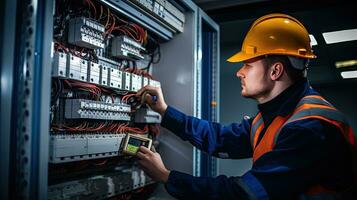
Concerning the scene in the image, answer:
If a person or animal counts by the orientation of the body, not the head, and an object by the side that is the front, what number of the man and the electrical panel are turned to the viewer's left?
1

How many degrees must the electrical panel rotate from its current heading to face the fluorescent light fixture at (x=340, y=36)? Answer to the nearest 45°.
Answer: approximately 90° to its left

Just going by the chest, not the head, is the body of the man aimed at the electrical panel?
yes

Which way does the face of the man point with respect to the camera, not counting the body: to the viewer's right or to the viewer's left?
to the viewer's left

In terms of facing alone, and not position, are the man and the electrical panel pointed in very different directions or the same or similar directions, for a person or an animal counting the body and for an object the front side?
very different directions

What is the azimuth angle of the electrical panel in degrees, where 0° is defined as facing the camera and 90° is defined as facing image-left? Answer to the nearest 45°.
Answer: approximately 315°

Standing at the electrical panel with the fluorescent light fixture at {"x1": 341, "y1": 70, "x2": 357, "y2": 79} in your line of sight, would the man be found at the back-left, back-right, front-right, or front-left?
front-right

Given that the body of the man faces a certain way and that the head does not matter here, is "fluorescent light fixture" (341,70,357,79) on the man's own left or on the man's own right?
on the man's own right

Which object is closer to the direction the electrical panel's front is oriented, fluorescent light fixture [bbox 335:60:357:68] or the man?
the man

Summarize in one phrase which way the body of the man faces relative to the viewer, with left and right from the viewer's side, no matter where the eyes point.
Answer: facing to the left of the viewer

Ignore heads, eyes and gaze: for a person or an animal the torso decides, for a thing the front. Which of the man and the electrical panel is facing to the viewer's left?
the man

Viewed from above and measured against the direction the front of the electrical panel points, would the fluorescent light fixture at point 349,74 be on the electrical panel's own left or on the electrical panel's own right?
on the electrical panel's own left

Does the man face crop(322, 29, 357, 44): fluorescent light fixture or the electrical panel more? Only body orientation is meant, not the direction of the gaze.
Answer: the electrical panel

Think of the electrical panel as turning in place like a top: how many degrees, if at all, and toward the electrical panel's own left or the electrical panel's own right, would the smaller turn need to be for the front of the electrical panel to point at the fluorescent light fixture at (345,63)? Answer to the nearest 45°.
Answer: approximately 90° to the electrical panel's own left
